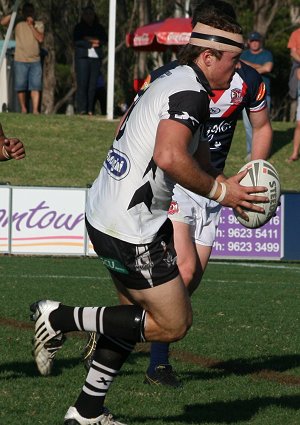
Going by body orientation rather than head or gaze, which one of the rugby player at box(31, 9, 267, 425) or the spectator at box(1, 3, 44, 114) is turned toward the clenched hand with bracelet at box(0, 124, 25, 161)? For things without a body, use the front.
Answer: the spectator at box(1, 3, 44, 114)

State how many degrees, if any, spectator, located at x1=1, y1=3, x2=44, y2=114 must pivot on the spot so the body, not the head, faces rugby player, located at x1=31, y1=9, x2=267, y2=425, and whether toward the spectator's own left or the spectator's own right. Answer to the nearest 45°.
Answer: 0° — they already face them

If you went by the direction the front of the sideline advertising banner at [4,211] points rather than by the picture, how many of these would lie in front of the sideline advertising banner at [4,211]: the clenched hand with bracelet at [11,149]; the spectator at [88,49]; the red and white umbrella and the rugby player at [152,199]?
2

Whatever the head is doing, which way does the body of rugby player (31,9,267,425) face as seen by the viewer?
to the viewer's right

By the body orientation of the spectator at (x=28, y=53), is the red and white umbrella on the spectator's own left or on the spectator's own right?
on the spectator's own left

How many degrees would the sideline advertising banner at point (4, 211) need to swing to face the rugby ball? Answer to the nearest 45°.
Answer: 0° — it already faces it

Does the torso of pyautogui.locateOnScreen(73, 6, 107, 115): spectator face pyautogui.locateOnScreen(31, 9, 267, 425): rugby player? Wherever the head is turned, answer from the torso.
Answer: yes

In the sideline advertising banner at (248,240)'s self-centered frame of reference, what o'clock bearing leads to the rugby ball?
The rugby ball is roughly at 12 o'clock from the sideline advertising banner.

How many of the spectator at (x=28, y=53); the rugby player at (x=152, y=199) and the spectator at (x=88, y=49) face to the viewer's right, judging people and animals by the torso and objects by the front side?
1

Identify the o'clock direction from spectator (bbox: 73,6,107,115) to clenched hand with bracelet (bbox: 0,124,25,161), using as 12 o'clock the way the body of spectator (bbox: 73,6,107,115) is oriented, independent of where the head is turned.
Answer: clenched hand with bracelet (bbox: 0,124,25,161) is roughly at 12 o'clock from spectator (bbox: 73,6,107,115).
